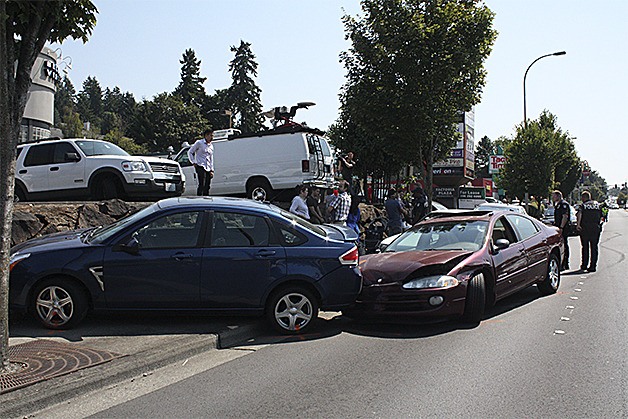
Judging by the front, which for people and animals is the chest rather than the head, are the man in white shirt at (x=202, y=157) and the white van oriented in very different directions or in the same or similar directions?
very different directions

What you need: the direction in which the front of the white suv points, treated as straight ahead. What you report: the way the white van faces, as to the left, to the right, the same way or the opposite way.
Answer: the opposite way

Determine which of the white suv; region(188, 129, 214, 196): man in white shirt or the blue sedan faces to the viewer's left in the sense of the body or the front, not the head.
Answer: the blue sedan

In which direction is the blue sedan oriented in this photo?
to the viewer's left

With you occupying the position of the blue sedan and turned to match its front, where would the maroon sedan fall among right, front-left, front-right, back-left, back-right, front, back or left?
back

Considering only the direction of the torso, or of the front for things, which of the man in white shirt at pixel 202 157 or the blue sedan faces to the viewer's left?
the blue sedan

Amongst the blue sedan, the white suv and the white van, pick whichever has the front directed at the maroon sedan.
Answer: the white suv

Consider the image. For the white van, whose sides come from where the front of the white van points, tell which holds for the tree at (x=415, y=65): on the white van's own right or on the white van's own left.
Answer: on the white van's own right

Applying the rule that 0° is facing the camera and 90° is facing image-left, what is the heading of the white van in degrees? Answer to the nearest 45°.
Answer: approximately 135°

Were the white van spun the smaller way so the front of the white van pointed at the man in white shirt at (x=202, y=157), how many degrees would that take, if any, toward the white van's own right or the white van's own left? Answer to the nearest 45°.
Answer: approximately 90° to the white van's own left

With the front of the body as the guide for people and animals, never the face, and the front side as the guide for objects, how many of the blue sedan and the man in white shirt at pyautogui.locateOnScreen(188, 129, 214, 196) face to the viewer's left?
1

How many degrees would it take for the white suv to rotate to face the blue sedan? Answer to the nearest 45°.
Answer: approximately 45° to its right
